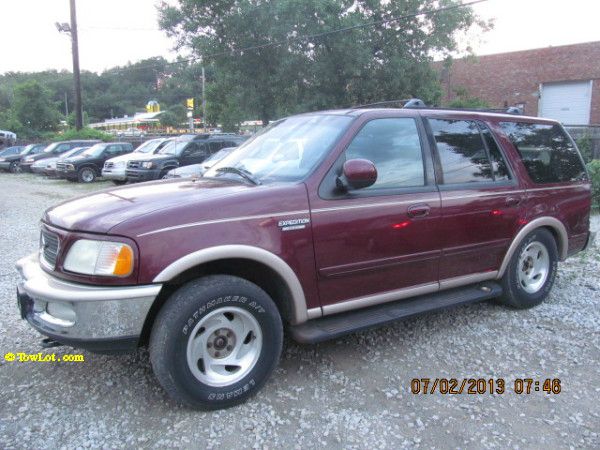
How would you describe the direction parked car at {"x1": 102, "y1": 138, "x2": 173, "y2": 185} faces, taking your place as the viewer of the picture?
facing the viewer and to the left of the viewer

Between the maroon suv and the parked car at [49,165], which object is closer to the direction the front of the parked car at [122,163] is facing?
the maroon suv

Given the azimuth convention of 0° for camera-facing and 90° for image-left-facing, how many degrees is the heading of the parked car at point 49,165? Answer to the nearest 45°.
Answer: approximately 45°

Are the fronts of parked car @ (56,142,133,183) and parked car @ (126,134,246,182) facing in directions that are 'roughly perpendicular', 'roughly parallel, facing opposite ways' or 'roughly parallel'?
roughly parallel

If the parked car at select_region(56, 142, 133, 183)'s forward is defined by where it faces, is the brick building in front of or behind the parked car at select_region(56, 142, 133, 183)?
behind

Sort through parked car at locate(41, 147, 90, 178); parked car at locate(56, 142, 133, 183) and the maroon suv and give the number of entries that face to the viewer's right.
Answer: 0

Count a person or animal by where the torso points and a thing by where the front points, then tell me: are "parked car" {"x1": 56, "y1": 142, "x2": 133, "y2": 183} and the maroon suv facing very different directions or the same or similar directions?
same or similar directions

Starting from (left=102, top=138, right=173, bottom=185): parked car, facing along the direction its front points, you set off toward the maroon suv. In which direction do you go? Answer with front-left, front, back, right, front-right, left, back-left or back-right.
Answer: front-left

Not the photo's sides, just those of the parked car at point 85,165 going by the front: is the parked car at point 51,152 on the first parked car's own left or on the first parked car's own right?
on the first parked car's own right

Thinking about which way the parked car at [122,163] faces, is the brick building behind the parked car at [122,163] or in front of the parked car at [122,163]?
behind

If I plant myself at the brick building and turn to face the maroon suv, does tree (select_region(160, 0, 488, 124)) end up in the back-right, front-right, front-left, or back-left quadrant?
front-right

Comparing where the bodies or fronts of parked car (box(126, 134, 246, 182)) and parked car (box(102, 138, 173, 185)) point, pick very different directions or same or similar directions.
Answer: same or similar directions

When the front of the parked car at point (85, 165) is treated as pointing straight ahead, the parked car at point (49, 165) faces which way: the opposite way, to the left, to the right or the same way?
the same way

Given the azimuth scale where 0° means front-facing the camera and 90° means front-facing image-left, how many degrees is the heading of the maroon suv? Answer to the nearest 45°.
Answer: approximately 45°

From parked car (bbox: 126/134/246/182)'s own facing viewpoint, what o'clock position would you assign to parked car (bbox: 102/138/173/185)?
parked car (bbox: 102/138/173/185) is roughly at 3 o'clock from parked car (bbox: 126/134/246/182).

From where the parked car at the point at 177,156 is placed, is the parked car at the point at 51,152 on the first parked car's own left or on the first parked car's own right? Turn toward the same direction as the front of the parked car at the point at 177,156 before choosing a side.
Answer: on the first parked car's own right
